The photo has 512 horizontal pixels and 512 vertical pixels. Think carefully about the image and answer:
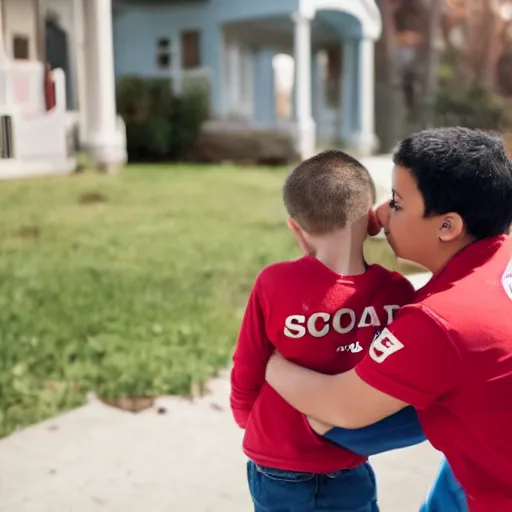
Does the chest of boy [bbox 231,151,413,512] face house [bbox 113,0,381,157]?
yes

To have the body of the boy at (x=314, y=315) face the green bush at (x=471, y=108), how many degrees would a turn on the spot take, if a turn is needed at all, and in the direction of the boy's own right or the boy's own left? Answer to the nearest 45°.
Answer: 0° — they already face it

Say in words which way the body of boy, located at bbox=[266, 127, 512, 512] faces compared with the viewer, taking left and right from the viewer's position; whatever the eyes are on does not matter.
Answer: facing away from the viewer and to the left of the viewer

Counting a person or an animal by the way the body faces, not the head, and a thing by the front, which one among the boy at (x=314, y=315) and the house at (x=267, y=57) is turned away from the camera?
the boy

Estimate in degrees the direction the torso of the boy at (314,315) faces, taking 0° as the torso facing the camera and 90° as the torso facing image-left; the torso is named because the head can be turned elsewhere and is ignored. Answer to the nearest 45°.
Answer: approximately 180°

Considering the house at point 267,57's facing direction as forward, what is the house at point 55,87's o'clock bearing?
the house at point 55,87 is roughly at 2 o'clock from the house at point 267,57.

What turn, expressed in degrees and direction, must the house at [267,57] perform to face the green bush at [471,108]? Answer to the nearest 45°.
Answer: approximately 45° to its left

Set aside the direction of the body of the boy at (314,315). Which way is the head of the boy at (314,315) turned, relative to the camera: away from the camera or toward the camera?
away from the camera

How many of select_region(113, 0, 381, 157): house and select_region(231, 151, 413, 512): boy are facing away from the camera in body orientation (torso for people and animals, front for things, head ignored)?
1

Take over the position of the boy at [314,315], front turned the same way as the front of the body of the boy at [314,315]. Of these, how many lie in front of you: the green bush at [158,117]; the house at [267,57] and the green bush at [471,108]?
3
